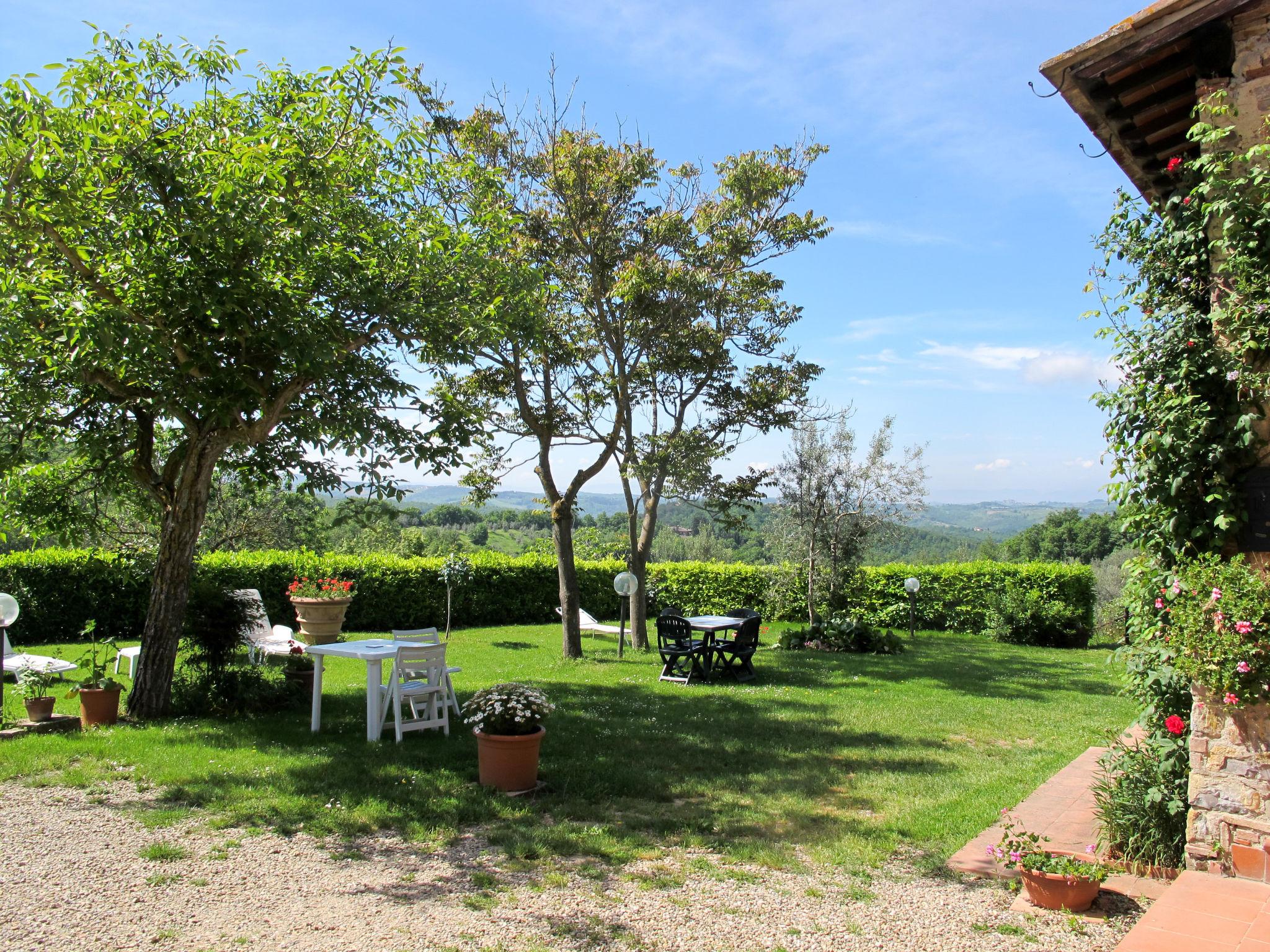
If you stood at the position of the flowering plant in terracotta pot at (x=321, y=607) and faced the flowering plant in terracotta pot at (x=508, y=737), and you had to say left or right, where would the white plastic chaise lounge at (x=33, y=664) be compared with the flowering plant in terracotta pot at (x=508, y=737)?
right

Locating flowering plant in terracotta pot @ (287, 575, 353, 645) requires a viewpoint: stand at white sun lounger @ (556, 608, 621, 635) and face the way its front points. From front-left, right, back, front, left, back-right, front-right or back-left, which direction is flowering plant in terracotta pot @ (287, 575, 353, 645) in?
back-right

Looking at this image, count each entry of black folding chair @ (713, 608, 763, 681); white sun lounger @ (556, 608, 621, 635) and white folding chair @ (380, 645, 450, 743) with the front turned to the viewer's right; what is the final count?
1

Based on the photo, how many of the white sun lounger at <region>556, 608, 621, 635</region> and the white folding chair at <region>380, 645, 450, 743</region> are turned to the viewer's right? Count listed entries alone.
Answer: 1

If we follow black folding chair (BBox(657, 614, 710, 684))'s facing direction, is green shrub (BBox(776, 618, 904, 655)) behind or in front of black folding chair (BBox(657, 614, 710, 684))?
in front

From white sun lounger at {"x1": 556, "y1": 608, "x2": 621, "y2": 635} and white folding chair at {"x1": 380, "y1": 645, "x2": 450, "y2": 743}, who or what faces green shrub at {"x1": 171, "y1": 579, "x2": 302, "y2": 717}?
the white folding chair

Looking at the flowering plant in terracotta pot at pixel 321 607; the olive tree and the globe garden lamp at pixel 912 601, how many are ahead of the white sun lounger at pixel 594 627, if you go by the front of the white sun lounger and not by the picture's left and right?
2

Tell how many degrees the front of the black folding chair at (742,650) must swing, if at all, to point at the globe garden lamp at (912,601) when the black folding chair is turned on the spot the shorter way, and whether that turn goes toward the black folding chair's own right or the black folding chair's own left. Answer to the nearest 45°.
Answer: approximately 90° to the black folding chair's own right

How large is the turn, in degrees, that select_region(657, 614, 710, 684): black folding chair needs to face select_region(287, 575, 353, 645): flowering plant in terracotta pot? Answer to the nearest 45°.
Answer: approximately 135° to its left

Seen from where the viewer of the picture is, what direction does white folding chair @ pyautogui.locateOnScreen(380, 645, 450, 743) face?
facing away from the viewer and to the left of the viewer

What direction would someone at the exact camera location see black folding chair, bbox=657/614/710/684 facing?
facing away from the viewer and to the right of the viewer

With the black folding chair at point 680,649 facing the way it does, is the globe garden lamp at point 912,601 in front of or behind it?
in front

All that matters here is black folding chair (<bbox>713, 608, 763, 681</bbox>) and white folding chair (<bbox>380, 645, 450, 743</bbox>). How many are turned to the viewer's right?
0

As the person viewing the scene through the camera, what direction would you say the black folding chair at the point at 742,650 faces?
facing away from the viewer and to the left of the viewer

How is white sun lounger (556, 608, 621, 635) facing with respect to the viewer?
to the viewer's right

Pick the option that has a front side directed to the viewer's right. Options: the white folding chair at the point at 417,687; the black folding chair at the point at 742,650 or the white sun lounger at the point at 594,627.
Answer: the white sun lounger

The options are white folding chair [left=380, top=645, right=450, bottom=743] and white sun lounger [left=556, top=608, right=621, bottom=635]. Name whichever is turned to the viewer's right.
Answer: the white sun lounger
